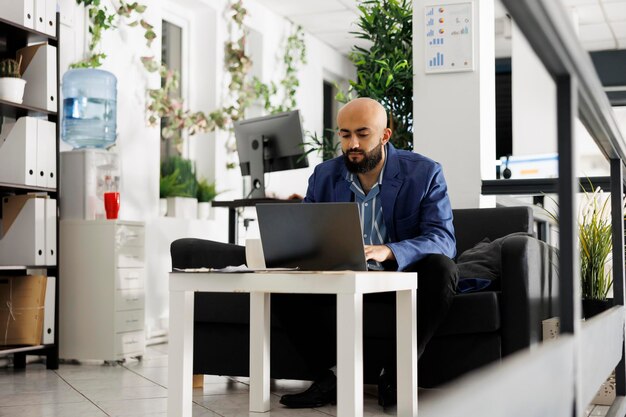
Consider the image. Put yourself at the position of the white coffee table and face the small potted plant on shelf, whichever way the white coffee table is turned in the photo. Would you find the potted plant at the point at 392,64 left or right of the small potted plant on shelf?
right

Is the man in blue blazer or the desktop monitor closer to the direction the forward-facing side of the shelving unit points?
the man in blue blazer

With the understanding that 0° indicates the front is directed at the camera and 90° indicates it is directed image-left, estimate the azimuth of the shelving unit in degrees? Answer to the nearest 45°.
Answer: approximately 315°

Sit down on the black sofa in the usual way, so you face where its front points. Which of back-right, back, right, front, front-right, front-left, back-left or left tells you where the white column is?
back

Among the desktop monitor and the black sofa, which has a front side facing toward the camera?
the black sofa

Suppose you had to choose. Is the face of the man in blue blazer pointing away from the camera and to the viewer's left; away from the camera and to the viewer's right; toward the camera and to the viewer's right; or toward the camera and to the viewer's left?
toward the camera and to the viewer's left

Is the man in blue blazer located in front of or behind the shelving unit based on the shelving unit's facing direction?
in front

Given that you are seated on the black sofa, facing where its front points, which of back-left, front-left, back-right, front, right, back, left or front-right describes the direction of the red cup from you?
back-right

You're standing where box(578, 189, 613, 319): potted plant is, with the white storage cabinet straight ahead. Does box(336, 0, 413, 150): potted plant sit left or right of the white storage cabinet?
right

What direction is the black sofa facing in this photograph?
toward the camera

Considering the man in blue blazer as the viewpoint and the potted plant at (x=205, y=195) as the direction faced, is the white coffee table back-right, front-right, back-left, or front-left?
back-left
